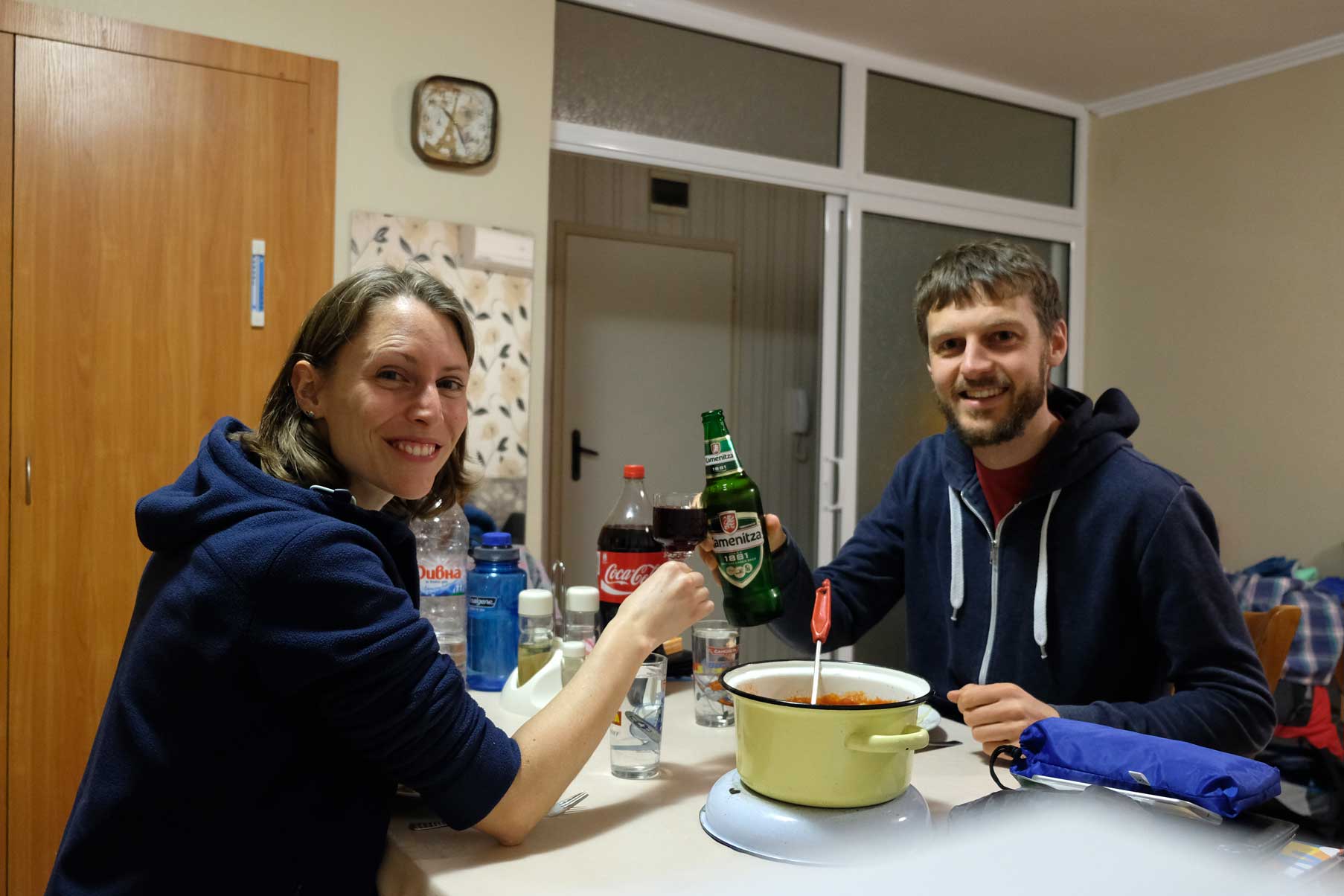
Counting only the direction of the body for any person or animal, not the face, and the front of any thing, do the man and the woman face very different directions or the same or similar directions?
very different directions

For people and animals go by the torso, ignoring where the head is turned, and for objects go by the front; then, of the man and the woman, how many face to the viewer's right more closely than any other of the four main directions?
1

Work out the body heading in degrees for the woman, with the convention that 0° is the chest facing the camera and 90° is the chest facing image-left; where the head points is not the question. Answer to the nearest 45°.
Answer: approximately 270°

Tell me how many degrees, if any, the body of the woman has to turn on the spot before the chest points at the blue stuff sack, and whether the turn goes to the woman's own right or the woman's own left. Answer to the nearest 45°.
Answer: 0° — they already face it

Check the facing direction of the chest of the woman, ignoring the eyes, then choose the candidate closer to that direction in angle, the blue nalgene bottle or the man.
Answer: the man

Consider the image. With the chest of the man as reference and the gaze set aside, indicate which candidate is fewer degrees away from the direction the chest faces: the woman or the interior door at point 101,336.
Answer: the woman

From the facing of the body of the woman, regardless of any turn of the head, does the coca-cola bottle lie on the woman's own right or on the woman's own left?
on the woman's own left

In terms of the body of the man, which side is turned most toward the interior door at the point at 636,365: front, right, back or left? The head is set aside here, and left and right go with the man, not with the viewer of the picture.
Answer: right

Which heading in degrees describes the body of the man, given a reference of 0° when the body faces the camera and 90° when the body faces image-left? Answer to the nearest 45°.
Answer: approximately 45°
